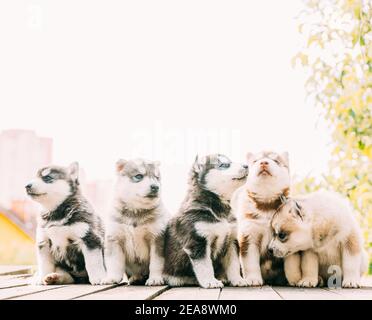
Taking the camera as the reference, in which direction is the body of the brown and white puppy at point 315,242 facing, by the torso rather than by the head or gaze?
to the viewer's left

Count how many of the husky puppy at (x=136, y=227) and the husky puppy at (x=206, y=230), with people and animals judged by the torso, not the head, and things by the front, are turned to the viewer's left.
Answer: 0
